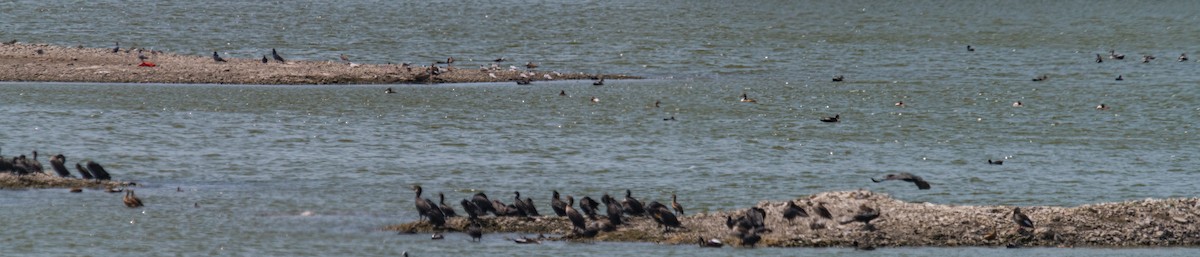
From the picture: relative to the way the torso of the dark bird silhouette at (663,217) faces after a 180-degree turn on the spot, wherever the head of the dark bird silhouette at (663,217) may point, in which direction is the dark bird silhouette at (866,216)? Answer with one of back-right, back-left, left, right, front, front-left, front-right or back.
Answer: front

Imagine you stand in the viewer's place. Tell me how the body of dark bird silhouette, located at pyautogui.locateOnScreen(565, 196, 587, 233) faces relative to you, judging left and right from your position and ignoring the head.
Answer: facing to the left of the viewer

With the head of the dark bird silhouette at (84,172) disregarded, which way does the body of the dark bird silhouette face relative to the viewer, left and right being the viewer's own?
facing to the left of the viewer

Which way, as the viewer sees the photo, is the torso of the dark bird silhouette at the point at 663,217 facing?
to the viewer's left

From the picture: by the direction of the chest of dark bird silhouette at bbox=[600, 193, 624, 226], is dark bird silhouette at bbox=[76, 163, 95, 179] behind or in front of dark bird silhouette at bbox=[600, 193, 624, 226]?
in front

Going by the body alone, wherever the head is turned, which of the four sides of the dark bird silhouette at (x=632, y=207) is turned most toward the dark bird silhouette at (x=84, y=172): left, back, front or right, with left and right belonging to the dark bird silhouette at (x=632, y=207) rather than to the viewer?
front

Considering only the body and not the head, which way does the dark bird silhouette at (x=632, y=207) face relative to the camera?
to the viewer's left

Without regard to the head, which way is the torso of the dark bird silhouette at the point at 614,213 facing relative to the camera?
to the viewer's left

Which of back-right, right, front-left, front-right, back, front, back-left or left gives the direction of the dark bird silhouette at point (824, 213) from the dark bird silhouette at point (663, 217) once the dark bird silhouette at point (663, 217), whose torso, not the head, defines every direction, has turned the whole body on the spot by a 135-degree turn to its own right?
front-right

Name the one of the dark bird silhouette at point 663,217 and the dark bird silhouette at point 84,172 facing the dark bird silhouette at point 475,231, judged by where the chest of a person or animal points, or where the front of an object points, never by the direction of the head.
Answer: the dark bird silhouette at point 663,217
